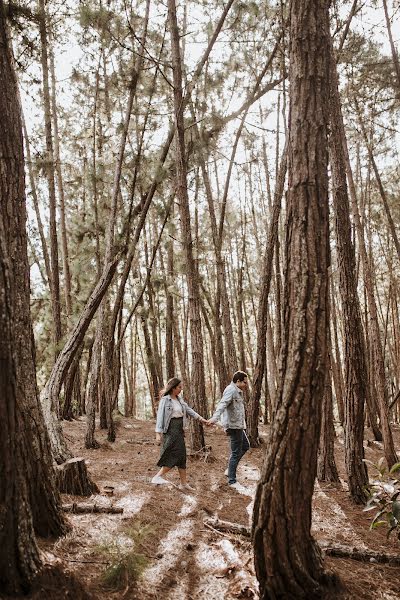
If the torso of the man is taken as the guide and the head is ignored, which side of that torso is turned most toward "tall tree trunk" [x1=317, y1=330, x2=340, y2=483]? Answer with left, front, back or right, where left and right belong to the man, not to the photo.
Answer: front

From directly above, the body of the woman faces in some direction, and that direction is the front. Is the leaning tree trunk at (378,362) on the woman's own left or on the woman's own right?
on the woman's own left

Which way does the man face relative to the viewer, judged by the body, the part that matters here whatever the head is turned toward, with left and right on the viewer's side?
facing to the right of the viewer

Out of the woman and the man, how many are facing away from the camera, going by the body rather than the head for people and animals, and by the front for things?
0

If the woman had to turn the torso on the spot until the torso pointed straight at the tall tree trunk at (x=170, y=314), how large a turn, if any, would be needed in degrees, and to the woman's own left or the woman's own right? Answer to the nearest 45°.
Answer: approximately 135° to the woman's own left

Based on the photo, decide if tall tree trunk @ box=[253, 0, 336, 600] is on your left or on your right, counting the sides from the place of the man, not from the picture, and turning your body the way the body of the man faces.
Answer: on your right

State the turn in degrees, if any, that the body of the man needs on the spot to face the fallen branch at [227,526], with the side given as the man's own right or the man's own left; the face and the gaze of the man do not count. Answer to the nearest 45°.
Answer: approximately 90° to the man's own right

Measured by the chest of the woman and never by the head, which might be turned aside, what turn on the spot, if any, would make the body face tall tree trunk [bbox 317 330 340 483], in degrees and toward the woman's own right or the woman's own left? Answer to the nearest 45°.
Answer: approximately 45° to the woman's own left

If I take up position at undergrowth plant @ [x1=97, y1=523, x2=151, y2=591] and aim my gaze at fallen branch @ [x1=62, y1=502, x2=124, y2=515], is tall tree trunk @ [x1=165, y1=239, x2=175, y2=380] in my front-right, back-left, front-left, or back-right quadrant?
front-right

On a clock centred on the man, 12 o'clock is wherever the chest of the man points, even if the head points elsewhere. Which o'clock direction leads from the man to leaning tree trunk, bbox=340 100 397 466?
The leaning tree trunk is roughly at 11 o'clock from the man.

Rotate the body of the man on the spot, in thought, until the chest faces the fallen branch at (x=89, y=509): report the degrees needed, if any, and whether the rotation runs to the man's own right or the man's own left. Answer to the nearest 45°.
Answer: approximately 135° to the man's own right

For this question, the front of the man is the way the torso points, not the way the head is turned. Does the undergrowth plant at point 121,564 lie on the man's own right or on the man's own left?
on the man's own right
